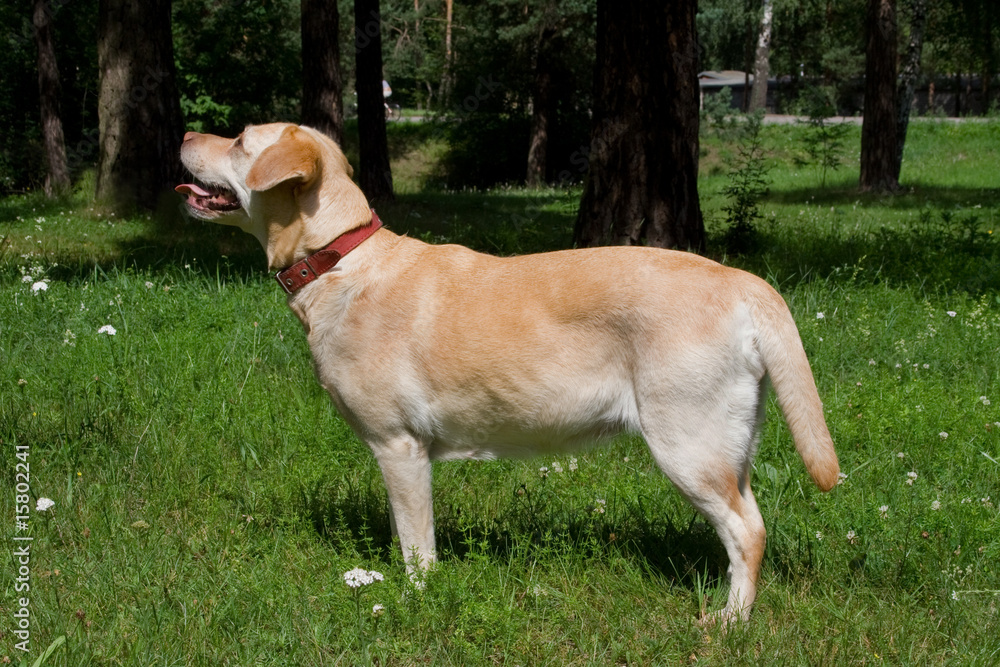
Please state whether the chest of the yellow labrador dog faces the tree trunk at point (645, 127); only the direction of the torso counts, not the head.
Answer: no

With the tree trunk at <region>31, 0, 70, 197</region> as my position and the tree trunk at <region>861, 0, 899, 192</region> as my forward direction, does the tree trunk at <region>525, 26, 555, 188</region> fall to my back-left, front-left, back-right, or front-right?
front-left

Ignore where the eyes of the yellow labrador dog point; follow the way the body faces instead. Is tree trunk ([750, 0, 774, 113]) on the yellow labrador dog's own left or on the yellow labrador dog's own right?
on the yellow labrador dog's own right

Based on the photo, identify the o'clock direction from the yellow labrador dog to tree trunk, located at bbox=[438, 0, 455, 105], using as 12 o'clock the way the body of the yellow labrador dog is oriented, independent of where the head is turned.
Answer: The tree trunk is roughly at 3 o'clock from the yellow labrador dog.

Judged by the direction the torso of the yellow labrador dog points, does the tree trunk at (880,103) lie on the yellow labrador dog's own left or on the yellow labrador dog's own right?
on the yellow labrador dog's own right

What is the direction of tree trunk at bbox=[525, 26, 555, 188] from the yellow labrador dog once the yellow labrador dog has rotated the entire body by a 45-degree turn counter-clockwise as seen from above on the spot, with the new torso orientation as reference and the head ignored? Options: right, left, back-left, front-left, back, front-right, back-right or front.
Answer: back-right

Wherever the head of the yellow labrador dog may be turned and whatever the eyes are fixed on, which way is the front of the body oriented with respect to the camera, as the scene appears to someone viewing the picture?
to the viewer's left

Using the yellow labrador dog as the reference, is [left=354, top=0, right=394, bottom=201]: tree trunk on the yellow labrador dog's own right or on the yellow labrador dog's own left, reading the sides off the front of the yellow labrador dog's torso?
on the yellow labrador dog's own right

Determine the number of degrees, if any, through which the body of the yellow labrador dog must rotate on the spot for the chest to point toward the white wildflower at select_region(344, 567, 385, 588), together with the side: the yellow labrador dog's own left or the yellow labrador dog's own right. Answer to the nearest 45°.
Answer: approximately 45° to the yellow labrador dog's own left

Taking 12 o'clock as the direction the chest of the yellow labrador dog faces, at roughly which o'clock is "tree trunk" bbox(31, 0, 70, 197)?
The tree trunk is roughly at 2 o'clock from the yellow labrador dog.

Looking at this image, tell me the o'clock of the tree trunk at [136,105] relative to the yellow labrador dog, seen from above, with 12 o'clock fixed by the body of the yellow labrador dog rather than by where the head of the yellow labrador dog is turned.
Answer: The tree trunk is roughly at 2 o'clock from the yellow labrador dog.
